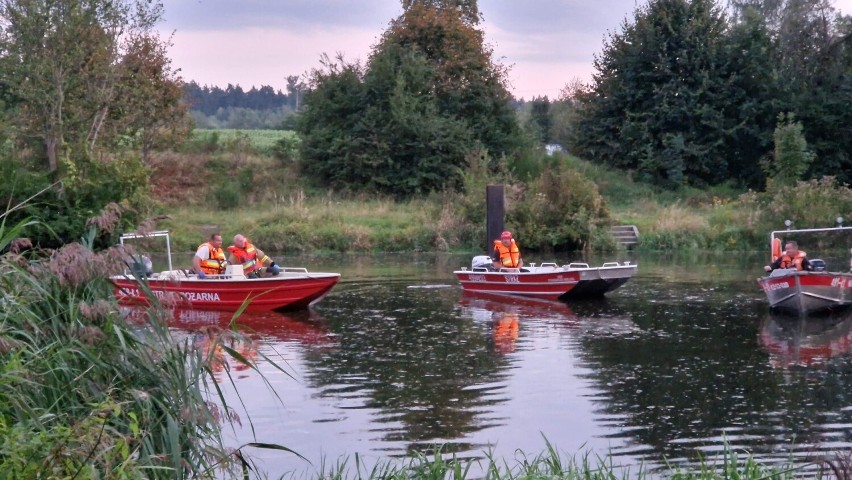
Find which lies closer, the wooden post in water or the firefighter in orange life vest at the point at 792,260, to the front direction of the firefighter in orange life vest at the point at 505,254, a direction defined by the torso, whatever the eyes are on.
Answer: the firefighter in orange life vest

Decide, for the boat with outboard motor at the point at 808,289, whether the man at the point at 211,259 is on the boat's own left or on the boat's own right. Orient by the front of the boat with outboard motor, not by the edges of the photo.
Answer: on the boat's own right

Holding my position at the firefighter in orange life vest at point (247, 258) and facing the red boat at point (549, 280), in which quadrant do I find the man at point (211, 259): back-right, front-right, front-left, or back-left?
back-left

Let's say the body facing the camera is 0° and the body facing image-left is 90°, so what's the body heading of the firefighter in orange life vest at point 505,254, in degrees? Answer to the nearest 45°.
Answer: approximately 315°

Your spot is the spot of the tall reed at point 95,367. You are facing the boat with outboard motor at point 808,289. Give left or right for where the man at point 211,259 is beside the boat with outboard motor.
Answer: left

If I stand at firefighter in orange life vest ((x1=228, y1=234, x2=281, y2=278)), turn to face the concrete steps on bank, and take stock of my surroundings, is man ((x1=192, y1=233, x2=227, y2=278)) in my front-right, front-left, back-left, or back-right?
back-left

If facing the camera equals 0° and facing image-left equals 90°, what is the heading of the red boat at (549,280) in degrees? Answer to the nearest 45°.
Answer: approximately 315°
